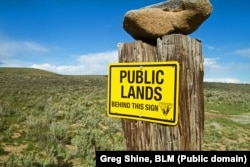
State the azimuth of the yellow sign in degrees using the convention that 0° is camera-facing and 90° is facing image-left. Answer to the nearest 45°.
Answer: approximately 45°
